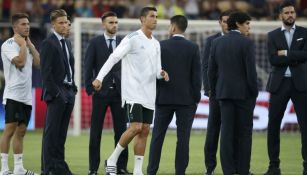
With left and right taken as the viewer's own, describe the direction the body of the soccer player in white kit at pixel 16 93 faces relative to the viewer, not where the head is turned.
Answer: facing the viewer and to the right of the viewer

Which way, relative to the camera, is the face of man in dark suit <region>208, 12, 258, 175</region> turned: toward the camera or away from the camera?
away from the camera

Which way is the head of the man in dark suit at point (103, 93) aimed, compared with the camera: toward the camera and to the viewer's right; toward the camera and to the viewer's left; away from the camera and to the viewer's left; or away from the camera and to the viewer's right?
toward the camera and to the viewer's right

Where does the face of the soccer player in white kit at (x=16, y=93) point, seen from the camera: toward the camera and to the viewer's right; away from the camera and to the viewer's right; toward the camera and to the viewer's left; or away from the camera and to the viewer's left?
toward the camera and to the viewer's right

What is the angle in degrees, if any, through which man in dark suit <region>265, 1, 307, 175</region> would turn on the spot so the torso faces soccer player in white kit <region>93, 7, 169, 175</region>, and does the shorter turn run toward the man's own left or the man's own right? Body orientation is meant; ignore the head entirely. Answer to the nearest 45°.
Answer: approximately 45° to the man's own right

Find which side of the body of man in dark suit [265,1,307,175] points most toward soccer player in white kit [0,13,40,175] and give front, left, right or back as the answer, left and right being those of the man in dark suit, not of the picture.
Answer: right

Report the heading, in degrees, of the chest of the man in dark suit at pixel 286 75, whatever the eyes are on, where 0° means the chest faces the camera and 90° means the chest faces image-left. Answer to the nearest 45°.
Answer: approximately 0°
